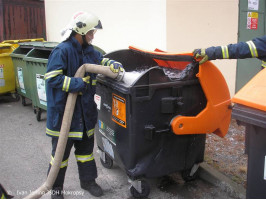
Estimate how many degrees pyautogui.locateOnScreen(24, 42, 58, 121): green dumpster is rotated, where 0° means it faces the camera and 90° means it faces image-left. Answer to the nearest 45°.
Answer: approximately 45°

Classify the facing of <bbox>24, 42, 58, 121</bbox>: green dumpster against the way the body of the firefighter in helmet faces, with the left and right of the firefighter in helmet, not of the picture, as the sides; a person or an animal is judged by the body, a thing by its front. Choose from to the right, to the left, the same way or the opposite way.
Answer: to the right

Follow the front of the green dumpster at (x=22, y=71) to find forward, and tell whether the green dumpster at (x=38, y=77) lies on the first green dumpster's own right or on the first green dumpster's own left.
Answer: on the first green dumpster's own left

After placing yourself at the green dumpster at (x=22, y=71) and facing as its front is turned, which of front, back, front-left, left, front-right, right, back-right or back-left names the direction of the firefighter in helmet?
front-left

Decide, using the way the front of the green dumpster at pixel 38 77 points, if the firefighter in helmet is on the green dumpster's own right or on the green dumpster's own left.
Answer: on the green dumpster's own left

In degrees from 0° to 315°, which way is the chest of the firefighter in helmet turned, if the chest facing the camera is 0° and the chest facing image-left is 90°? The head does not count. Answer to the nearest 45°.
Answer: approximately 315°

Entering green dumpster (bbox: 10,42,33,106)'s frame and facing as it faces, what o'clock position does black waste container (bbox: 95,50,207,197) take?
The black waste container is roughly at 10 o'clock from the green dumpster.

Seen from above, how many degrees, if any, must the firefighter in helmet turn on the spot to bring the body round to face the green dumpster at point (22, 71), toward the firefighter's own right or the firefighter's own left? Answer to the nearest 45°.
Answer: approximately 135° to the firefighter's own left

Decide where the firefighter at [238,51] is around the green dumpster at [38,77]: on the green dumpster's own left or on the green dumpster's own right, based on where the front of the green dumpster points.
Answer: on the green dumpster's own left

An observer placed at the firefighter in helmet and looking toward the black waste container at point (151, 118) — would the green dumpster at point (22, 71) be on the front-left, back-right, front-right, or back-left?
back-left

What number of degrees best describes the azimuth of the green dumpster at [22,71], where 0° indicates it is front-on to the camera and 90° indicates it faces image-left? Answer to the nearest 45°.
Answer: approximately 45°

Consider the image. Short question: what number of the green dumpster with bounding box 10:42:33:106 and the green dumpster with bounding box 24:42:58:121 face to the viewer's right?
0

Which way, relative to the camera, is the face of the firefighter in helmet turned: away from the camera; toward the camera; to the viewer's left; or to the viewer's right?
to the viewer's right
